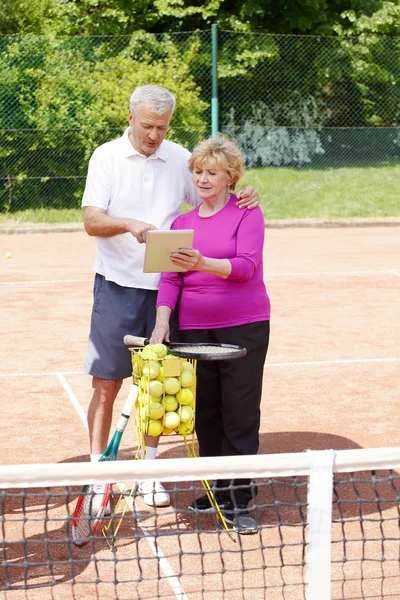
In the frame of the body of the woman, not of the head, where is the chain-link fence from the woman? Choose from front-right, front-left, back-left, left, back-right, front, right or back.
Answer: back-right

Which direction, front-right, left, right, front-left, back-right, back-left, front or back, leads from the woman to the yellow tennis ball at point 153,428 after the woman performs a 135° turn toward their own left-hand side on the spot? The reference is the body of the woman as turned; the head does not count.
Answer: back-right

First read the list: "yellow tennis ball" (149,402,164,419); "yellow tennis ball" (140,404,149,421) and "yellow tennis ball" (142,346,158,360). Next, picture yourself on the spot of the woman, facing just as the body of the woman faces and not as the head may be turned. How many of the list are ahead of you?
3

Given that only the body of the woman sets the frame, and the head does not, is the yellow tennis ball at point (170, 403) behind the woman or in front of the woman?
in front

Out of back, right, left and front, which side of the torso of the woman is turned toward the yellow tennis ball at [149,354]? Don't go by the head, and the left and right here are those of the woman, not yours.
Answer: front

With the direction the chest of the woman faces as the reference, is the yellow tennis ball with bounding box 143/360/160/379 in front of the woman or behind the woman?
in front

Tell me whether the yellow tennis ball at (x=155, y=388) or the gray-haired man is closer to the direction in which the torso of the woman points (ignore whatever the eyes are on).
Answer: the yellow tennis ball

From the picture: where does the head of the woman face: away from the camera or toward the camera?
toward the camera

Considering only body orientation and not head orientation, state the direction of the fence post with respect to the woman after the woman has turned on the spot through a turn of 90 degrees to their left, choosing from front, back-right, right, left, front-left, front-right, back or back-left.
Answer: back-left

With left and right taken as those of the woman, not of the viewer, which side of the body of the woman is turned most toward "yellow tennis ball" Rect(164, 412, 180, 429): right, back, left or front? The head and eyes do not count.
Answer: front

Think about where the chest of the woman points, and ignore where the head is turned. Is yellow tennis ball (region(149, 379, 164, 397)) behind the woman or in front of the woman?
in front

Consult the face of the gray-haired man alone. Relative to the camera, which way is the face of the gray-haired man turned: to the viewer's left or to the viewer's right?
to the viewer's right
